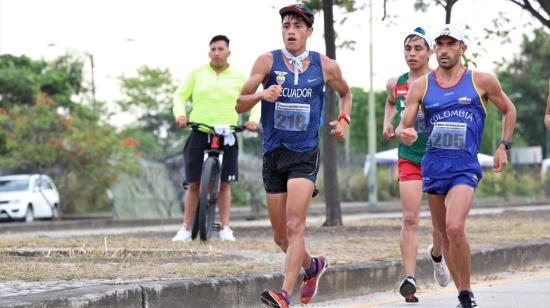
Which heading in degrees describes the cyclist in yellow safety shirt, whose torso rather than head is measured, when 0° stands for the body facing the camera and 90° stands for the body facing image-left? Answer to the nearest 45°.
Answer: approximately 0°

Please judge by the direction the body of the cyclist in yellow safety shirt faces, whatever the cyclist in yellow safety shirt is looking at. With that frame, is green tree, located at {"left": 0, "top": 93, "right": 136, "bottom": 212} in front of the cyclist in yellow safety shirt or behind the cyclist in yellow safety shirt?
behind

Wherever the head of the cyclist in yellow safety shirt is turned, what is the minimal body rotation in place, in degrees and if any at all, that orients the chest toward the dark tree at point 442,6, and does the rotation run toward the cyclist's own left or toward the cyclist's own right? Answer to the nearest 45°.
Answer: approximately 135° to the cyclist's own left

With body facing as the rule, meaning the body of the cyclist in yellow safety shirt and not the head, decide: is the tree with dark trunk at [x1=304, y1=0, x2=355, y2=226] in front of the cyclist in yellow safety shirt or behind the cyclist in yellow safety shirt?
behind

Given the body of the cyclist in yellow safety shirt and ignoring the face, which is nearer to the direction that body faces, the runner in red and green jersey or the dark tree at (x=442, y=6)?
the runner in red and green jersey
